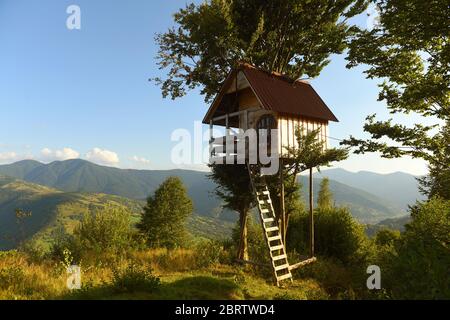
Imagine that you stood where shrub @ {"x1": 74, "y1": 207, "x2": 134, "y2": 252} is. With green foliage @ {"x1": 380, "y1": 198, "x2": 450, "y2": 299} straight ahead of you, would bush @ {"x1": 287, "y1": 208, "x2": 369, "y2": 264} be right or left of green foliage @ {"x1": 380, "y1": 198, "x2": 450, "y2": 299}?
left

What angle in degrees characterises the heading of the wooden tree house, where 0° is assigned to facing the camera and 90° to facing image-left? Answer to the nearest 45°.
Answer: approximately 45°

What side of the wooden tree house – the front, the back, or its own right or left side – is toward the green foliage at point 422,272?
left

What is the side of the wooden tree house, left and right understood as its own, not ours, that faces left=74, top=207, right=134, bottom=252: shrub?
right

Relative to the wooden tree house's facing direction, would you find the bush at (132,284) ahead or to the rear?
ahead

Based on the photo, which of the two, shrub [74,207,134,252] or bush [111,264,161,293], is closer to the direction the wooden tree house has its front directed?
the bush

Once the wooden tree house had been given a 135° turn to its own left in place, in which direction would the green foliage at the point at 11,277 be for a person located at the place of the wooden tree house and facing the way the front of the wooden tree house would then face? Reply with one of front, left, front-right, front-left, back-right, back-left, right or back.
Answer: back-right
